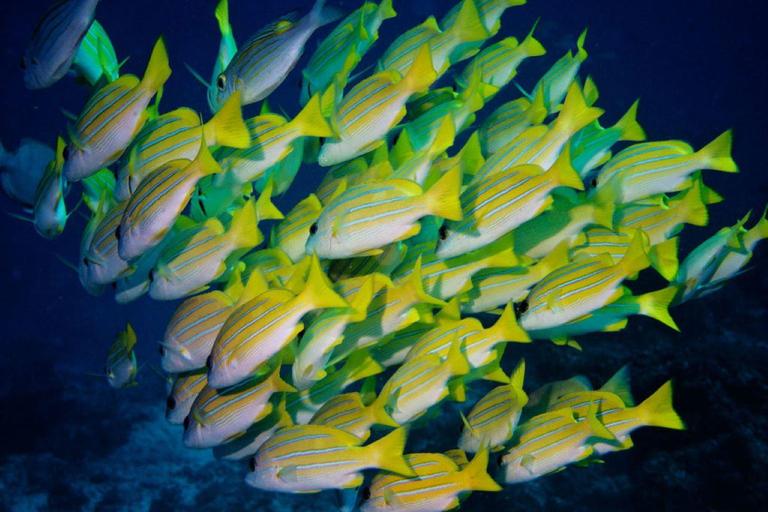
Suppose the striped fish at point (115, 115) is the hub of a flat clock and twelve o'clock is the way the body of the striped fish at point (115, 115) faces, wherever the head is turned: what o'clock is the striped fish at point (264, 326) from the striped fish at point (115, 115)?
the striped fish at point (264, 326) is roughly at 6 o'clock from the striped fish at point (115, 115).

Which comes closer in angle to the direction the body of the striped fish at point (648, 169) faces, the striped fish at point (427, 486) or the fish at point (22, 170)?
the fish

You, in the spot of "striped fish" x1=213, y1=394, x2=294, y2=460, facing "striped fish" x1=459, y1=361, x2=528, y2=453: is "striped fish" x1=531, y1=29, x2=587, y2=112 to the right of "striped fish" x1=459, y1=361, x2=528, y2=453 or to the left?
left

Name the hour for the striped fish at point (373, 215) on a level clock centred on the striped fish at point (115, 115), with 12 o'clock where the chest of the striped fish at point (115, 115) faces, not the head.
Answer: the striped fish at point (373, 215) is roughly at 6 o'clock from the striped fish at point (115, 115).

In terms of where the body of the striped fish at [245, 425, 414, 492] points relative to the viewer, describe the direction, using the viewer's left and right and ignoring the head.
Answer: facing to the left of the viewer

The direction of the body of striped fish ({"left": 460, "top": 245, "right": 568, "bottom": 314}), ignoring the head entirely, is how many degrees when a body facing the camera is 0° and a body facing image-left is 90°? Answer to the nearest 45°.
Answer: approximately 90°

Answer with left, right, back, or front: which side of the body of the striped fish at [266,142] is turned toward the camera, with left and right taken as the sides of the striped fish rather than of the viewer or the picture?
left

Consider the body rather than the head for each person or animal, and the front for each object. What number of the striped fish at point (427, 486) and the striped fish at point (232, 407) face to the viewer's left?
2

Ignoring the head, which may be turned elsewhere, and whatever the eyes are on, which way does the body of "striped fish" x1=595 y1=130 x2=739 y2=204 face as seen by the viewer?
to the viewer's left

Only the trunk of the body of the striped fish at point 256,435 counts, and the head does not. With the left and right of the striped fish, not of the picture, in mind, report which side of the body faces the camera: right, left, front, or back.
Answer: left
